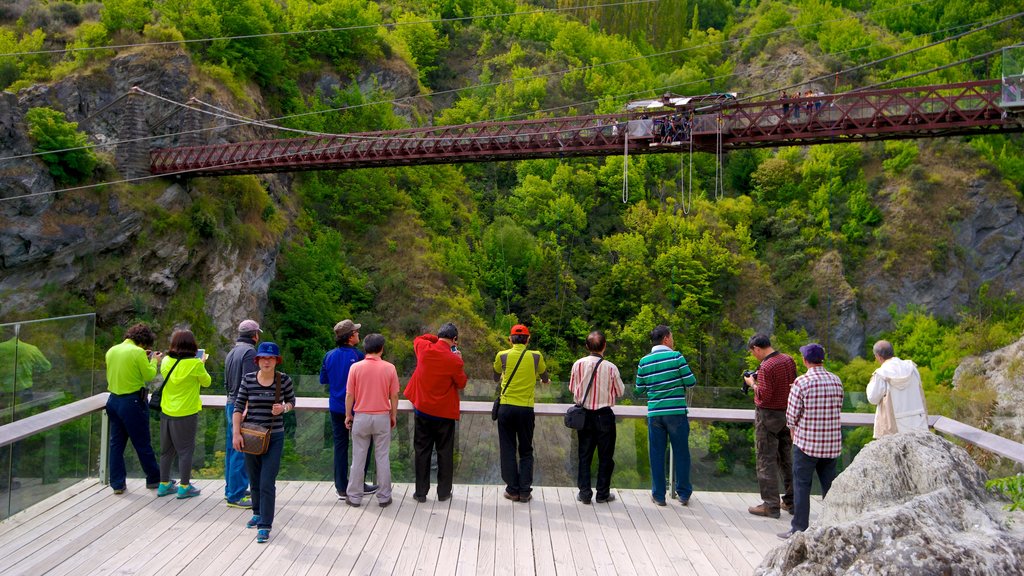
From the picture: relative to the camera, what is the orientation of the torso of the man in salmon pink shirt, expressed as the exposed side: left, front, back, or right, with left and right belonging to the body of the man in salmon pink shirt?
back

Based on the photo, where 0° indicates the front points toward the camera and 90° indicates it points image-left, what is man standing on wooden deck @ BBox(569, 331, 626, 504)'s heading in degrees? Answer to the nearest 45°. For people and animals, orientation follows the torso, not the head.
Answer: approximately 180°

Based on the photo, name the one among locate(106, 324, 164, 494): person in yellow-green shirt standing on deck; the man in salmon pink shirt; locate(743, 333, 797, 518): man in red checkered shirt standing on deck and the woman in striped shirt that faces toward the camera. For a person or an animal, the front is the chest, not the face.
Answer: the woman in striped shirt

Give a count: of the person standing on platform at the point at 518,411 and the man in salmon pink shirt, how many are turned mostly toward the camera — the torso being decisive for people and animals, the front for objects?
0

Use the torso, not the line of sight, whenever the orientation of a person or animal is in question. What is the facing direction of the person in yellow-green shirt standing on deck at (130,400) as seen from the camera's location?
facing away from the viewer and to the right of the viewer

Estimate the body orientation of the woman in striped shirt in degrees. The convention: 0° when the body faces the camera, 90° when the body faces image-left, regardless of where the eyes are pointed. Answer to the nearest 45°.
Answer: approximately 0°

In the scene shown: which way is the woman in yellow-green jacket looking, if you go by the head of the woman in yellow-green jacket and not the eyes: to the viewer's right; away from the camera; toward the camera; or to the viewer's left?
away from the camera

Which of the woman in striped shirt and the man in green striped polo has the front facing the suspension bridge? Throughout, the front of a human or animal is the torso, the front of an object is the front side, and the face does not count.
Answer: the man in green striped polo

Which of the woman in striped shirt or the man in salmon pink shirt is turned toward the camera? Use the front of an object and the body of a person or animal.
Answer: the woman in striped shirt

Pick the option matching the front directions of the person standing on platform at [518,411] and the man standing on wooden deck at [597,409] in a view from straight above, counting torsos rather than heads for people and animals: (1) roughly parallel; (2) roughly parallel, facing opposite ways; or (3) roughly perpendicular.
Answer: roughly parallel

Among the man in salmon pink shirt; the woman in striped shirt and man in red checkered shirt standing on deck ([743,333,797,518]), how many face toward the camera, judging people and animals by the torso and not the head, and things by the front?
1

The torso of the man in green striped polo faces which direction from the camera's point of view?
away from the camera

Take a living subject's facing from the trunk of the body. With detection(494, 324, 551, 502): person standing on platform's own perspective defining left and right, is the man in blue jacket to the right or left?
on their left

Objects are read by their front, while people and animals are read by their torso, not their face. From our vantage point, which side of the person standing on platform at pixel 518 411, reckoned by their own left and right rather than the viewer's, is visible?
back

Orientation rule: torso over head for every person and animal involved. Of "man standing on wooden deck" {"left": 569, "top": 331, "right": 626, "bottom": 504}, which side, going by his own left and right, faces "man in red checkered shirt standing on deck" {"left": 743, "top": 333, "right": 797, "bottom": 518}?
right
